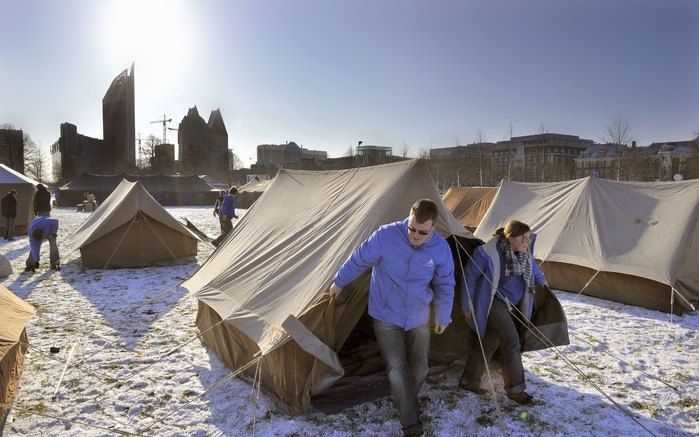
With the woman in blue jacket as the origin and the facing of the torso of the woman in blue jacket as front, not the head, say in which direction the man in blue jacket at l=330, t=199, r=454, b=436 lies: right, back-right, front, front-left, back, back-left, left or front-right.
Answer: right

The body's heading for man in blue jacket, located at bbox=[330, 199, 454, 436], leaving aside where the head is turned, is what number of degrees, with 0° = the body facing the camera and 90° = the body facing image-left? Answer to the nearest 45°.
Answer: approximately 0°

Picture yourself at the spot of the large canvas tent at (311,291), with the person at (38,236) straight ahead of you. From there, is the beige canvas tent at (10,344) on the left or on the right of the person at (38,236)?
left

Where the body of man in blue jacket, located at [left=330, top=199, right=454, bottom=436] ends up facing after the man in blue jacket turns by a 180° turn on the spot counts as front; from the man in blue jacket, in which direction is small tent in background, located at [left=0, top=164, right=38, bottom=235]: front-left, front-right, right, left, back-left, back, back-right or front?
front-left

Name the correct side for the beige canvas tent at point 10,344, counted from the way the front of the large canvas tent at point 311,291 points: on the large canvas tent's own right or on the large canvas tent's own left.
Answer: on the large canvas tent's own right

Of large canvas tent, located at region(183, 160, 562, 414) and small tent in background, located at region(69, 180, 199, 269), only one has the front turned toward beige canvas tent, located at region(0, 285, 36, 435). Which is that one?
the small tent in background
